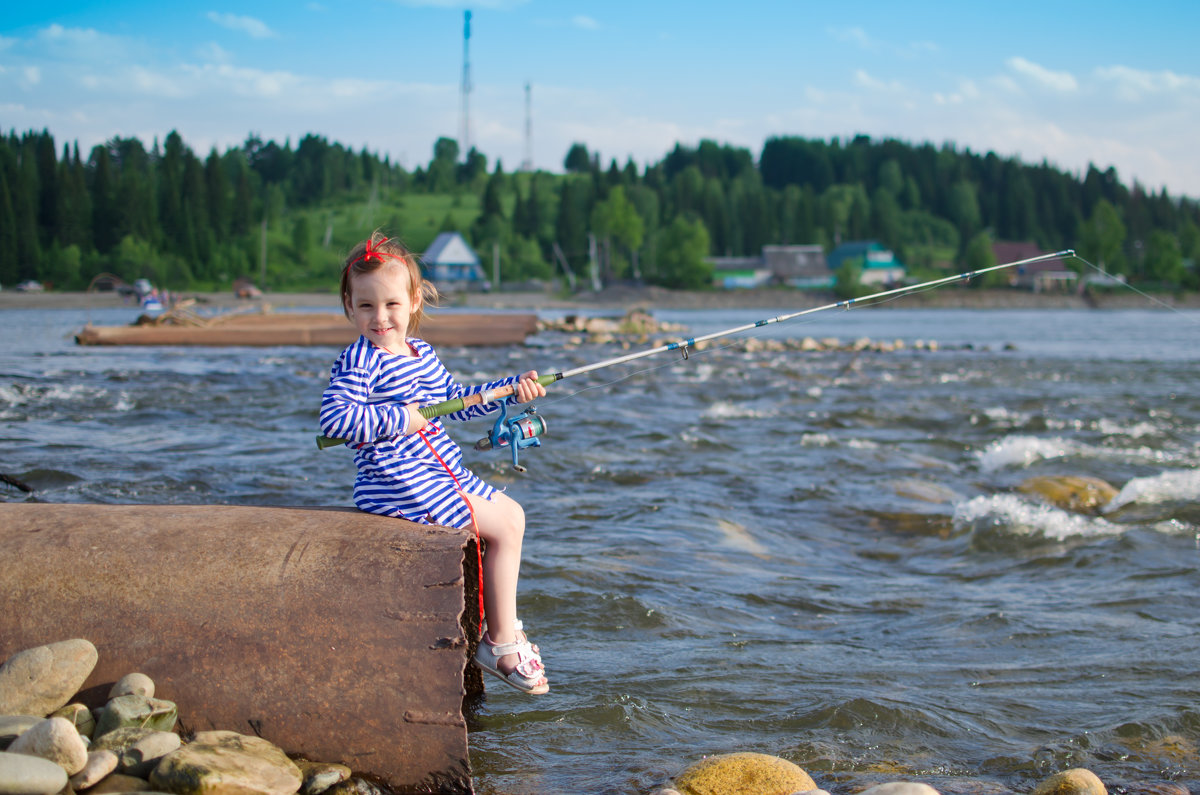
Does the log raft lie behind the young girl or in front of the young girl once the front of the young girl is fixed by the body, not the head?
behind

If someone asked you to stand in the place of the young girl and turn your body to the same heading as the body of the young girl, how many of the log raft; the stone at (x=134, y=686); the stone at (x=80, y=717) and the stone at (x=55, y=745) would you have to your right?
3

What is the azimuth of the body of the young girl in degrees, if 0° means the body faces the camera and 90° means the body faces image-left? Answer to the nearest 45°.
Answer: approximately 315°

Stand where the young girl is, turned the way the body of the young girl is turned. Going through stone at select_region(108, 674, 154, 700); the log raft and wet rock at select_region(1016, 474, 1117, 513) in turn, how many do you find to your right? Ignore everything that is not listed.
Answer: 1

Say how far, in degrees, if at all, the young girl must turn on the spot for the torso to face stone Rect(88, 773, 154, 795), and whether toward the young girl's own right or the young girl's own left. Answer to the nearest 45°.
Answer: approximately 90° to the young girl's own right

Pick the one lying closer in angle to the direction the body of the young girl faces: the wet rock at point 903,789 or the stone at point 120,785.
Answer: the wet rock

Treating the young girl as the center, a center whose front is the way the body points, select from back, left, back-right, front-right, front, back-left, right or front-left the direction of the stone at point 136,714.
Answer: right

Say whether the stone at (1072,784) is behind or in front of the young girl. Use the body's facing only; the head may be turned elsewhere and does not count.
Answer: in front

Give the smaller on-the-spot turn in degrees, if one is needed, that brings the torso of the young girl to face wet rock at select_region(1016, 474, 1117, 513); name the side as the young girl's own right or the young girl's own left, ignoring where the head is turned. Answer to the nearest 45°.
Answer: approximately 90° to the young girl's own left

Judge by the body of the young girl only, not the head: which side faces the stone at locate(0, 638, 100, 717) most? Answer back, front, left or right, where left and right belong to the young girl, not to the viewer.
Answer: right

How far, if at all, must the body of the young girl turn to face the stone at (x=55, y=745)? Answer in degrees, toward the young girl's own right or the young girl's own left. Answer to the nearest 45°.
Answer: approximately 90° to the young girl's own right

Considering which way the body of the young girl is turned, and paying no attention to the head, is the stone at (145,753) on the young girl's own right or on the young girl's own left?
on the young girl's own right

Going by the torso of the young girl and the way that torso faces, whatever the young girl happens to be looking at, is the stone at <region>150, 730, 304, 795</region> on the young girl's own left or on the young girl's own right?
on the young girl's own right
